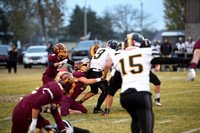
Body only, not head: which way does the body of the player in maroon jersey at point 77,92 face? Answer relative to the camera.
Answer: to the viewer's right

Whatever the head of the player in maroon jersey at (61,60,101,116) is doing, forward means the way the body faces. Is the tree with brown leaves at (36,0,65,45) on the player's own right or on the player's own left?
on the player's own left
